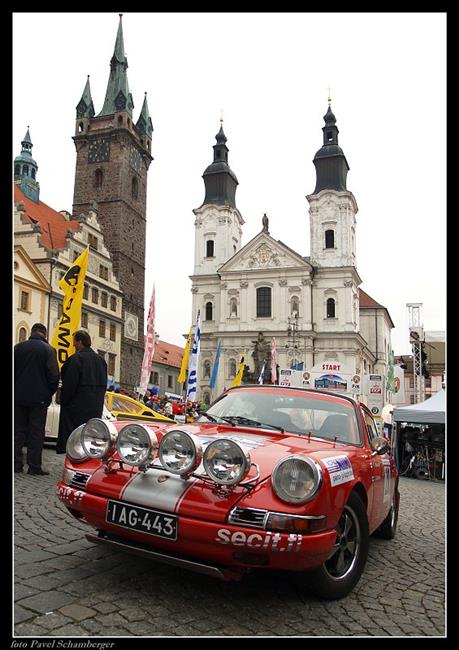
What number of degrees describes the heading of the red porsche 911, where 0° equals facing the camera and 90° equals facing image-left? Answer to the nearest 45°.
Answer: approximately 45°

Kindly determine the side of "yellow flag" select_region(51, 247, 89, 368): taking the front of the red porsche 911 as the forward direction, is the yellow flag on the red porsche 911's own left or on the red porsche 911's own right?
on the red porsche 911's own right

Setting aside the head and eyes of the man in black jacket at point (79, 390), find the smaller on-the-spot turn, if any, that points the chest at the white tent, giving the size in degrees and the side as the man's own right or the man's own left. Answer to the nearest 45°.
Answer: approximately 90° to the man's own right

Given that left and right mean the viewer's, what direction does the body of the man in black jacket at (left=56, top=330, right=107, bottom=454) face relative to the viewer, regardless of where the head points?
facing away from the viewer and to the left of the viewer

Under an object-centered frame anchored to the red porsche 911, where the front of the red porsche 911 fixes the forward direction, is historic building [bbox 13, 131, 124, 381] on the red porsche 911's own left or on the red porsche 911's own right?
on the red porsche 911's own right
